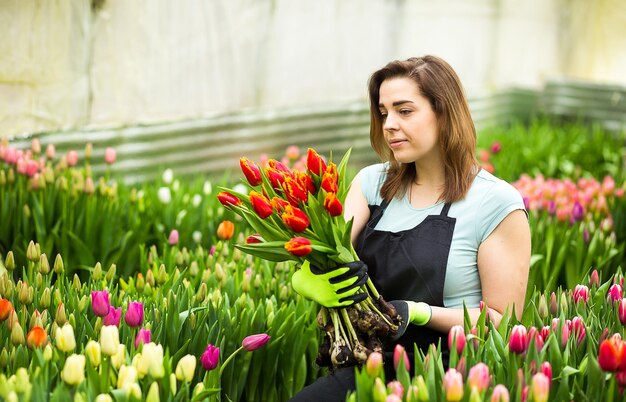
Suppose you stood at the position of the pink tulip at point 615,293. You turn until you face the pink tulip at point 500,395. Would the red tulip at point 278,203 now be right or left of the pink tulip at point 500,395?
right

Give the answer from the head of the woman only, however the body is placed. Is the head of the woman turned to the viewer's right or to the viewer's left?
to the viewer's left

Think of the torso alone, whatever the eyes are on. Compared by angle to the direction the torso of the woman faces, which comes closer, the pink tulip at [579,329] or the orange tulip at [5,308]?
the orange tulip

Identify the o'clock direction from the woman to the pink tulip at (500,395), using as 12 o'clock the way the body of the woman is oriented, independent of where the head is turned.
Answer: The pink tulip is roughly at 10 o'clock from the woman.

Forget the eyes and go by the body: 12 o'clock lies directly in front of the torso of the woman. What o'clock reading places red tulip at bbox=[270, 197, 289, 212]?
The red tulip is roughly at 12 o'clock from the woman.

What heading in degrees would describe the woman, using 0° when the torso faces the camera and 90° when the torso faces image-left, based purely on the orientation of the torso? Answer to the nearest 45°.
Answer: approximately 45°

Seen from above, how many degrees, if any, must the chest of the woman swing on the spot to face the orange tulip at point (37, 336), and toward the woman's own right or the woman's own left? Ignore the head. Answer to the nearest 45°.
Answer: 0° — they already face it

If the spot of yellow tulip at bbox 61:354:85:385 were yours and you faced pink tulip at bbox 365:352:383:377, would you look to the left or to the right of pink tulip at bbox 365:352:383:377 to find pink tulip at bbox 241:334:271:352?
left

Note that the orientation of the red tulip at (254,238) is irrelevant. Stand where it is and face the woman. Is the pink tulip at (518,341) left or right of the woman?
right
